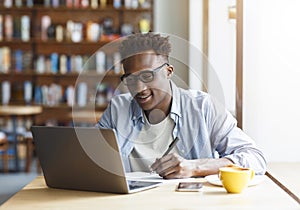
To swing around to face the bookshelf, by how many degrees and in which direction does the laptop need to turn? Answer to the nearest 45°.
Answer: approximately 45° to its left

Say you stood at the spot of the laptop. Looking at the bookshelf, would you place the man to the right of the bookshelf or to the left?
right

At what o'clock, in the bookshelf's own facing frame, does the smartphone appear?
The smartphone is roughly at 12 o'clock from the bookshelf.

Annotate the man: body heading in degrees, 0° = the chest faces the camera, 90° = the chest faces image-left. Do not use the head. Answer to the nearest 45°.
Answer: approximately 45°

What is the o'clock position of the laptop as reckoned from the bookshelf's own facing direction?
The laptop is roughly at 12 o'clock from the bookshelf.

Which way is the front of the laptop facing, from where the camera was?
facing away from the viewer and to the right of the viewer

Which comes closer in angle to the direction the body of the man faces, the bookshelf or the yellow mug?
the yellow mug

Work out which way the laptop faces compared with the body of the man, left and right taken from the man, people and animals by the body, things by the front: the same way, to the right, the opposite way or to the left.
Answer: the opposite way

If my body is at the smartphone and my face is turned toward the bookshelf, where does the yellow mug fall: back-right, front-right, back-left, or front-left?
back-right

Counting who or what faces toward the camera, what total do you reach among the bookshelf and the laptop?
1

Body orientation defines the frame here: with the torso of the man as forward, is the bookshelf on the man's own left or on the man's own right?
on the man's own right
